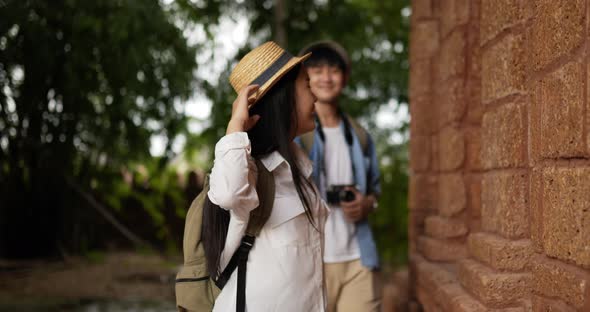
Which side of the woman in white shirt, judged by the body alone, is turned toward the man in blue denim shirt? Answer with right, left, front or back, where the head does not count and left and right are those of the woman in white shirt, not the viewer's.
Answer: left

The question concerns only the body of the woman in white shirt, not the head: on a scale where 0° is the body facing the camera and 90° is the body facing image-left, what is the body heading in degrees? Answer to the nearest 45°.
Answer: approximately 270°
